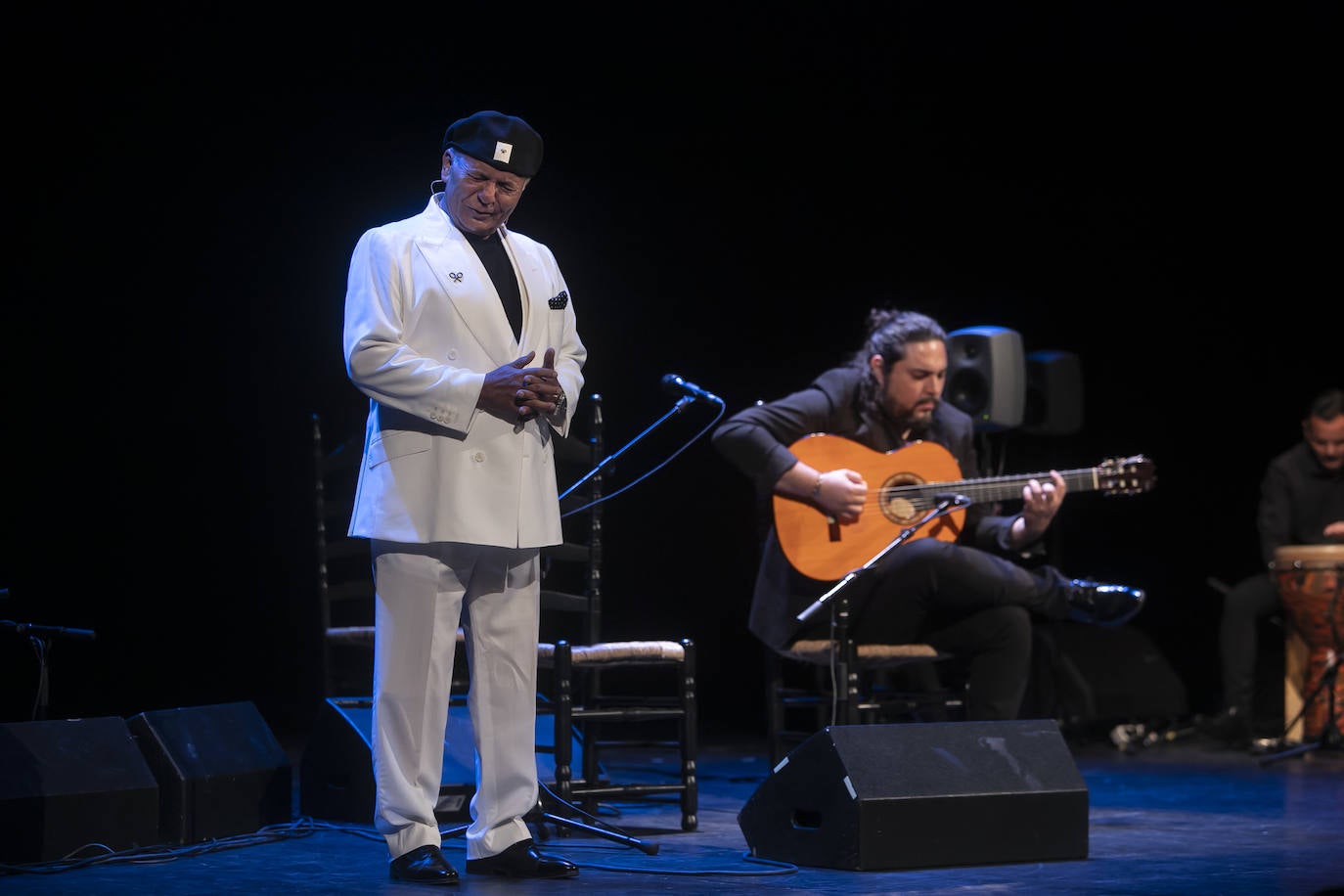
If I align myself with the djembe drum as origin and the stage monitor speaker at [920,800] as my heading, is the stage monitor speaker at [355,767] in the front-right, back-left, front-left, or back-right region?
front-right

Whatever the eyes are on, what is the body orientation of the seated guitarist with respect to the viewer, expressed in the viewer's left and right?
facing the viewer and to the right of the viewer

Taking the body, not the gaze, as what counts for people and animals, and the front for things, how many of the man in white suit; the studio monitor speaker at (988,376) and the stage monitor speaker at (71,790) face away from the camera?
1

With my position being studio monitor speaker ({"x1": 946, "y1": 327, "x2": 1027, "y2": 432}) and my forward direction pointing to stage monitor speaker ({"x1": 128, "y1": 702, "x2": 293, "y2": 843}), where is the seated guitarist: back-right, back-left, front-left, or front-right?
front-left

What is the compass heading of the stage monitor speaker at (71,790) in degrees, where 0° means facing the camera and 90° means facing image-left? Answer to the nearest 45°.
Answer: approximately 180°

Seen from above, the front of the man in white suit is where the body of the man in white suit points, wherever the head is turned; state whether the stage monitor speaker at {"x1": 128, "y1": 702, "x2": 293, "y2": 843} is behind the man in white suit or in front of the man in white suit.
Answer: behind

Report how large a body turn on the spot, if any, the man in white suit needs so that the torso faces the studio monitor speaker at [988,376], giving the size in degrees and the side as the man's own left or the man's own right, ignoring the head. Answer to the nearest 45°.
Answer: approximately 90° to the man's own left

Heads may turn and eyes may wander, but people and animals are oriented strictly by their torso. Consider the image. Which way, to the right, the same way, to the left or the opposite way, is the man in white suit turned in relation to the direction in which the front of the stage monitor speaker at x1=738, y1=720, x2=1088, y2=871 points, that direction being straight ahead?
the opposite way
